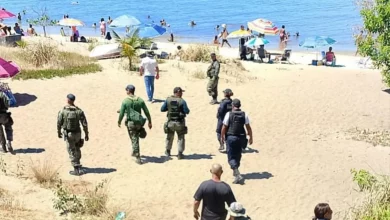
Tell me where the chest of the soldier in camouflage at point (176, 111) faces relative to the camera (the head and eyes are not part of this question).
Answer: away from the camera

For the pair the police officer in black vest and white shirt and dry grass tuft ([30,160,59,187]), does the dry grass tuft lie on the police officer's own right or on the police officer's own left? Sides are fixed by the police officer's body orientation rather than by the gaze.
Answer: on the police officer's own left

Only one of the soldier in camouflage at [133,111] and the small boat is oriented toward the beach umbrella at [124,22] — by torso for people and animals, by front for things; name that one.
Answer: the soldier in camouflage

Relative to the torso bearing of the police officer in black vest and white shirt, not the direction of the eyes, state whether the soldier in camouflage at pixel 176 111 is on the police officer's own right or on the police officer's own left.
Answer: on the police officer's own left

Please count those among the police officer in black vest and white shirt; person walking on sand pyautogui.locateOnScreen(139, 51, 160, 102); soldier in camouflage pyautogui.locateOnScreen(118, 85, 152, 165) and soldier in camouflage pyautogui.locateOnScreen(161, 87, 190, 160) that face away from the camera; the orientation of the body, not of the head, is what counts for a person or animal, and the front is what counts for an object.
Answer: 4

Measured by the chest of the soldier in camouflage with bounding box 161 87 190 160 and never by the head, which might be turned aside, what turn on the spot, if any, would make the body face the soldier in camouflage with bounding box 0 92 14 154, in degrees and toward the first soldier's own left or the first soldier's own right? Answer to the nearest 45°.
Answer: approximately 90° to the first soldier's own left

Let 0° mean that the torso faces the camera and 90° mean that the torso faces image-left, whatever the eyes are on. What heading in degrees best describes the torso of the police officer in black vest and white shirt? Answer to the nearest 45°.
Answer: approximately 180°

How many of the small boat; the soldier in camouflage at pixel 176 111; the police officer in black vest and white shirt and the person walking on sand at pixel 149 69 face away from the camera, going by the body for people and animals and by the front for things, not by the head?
3

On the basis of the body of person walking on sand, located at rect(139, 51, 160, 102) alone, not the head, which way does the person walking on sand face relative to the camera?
away from the camera

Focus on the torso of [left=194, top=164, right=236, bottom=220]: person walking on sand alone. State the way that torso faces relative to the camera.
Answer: away from the camera

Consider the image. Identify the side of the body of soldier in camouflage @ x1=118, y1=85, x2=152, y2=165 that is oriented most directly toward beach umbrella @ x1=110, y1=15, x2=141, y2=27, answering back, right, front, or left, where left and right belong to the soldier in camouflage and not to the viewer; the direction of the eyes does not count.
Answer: front

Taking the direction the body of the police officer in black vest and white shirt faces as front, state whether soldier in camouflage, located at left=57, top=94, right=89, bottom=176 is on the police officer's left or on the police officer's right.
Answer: on the police officer's left

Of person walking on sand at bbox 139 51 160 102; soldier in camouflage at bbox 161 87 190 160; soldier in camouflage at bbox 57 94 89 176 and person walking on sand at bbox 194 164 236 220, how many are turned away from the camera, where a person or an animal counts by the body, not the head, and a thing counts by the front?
4

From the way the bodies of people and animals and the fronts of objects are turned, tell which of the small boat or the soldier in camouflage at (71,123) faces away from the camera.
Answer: the soldier in camouflage

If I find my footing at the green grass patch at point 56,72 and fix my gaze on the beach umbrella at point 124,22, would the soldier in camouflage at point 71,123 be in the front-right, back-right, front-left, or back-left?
back-right
